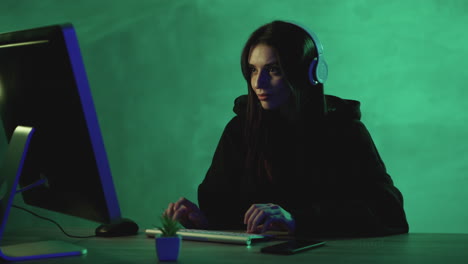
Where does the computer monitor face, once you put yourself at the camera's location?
facing away from the viewer and to the right of the viewer

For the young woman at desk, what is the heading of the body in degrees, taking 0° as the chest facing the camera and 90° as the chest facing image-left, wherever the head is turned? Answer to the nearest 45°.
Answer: approximately 45°

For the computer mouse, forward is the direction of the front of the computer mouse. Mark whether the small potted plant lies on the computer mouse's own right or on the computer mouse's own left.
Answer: on the computer mouse's own left

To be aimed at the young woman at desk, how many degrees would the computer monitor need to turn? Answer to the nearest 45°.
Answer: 0° — it already faces them

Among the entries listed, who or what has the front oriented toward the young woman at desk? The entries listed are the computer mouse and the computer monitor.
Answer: the computer monitor

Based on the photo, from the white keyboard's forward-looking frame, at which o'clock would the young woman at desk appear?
The young woman at desk is roughly at 11 o'clock from the white keyboard.

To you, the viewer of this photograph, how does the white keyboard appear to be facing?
facing away from the viewer and to the right of the viewer
